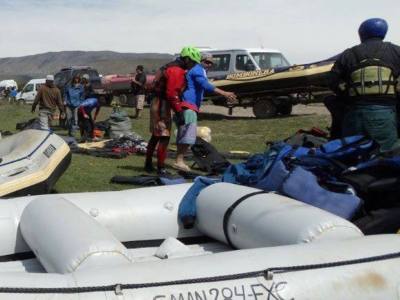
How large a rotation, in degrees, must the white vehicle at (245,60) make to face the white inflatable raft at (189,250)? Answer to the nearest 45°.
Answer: approximately 45° to its right

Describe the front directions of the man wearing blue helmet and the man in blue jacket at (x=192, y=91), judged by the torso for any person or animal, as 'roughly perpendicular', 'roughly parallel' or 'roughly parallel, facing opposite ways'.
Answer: roughly perpendicular

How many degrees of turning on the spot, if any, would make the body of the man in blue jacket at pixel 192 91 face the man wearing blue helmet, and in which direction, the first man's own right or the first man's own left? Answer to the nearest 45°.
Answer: approximately 45° to the first man's own right

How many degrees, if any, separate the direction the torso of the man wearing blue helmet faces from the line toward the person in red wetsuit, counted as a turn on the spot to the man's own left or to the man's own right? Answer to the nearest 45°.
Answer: approximately 45° to the man's own left

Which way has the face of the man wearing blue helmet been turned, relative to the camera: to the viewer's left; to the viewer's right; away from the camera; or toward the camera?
away from the camera

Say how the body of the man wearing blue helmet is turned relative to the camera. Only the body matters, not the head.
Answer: away from the camera

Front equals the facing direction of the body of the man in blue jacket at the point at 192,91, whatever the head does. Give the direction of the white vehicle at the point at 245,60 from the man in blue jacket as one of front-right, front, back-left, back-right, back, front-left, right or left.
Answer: left
